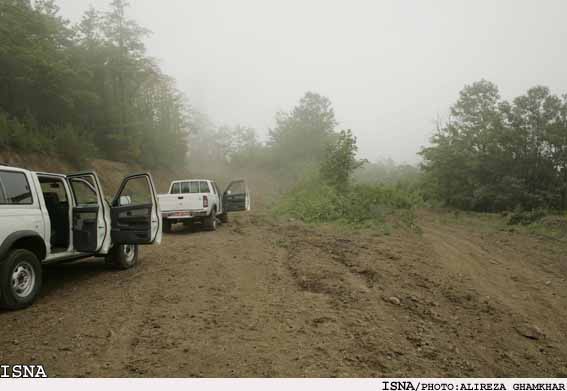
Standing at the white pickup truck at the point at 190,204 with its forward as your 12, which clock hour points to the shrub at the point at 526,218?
The shrub is roughly at 3 o'clock from the white pickup truck.

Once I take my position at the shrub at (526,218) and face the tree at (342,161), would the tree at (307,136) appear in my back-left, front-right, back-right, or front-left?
front-right

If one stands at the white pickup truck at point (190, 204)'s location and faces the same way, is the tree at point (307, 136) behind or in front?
in front

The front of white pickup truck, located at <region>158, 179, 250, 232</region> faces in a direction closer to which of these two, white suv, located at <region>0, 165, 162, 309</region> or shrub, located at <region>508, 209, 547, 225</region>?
the shrub

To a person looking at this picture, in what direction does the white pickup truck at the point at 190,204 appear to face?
facing away from the viewer

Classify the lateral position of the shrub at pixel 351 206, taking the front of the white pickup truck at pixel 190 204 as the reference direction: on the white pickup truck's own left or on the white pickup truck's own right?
on the white pickup truck's own right

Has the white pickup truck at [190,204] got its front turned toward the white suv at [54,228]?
no

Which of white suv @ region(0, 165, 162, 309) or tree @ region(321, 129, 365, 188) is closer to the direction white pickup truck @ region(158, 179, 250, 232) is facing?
the tree

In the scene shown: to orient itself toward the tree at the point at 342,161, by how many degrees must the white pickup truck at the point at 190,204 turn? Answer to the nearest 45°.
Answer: approximately 45° to its right

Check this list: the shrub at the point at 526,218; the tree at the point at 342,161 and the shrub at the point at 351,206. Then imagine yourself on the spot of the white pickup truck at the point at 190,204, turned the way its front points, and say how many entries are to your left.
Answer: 0

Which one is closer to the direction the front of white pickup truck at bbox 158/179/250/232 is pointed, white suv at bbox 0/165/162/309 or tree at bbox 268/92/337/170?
the tree
